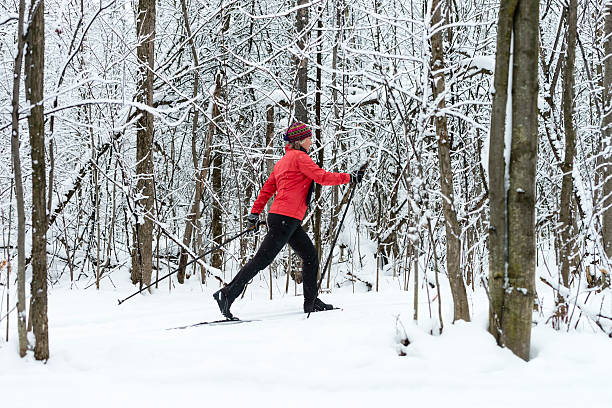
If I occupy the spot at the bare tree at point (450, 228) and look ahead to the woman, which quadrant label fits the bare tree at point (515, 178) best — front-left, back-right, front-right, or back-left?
back-left

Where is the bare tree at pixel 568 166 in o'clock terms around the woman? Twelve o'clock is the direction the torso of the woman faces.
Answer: The bare tree is roughly at 11 o'clock from the woman.

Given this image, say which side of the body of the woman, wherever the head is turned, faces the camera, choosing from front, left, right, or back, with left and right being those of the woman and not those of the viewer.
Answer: right

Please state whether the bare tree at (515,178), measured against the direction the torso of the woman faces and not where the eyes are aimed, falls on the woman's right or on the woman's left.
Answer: on the woman's right

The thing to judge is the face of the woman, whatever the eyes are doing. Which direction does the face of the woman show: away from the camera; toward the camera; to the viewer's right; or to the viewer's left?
to the viewer's right
